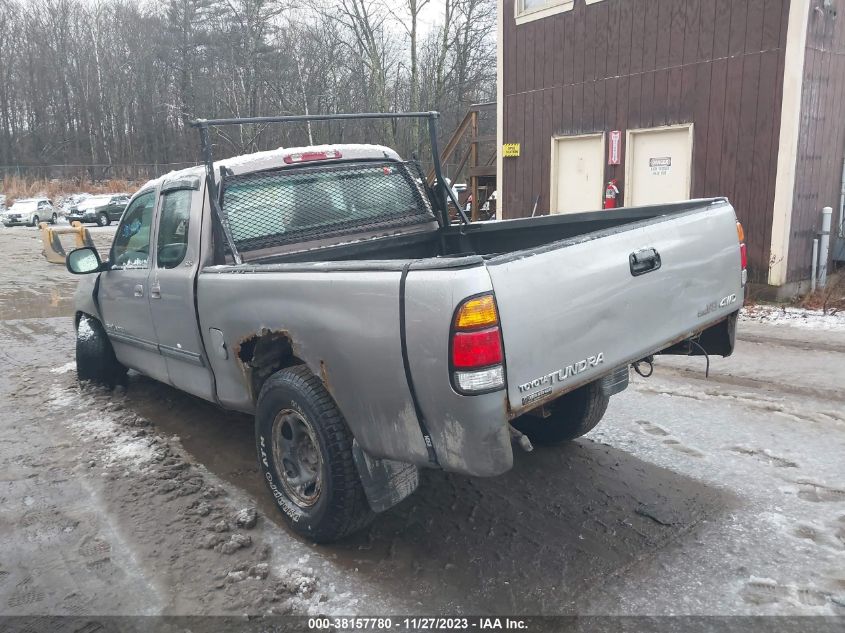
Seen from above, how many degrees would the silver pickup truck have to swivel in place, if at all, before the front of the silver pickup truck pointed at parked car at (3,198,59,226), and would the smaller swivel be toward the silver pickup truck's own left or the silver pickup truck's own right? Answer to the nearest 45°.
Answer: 0° — it already faces it

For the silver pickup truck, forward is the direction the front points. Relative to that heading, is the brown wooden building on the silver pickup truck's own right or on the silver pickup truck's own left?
on the silver pickup truck's own right

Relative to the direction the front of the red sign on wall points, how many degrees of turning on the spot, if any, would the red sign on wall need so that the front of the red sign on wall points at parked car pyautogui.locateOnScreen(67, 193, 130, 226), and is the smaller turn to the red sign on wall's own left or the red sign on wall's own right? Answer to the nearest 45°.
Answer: approximately 90° to the red sign on wall's own right

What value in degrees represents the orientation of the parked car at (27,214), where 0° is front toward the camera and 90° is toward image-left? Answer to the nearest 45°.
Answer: approximately 45°

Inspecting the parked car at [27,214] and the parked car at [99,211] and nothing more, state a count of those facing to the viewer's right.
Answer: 0

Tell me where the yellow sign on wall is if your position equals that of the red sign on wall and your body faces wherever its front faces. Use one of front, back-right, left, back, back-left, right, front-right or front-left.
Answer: right

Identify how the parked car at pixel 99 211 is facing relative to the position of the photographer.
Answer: facing the viewer and to the left of the viewer

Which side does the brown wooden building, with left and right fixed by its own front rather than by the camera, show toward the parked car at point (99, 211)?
right

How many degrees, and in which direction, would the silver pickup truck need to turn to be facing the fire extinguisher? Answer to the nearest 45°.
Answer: approximately 90° to its right

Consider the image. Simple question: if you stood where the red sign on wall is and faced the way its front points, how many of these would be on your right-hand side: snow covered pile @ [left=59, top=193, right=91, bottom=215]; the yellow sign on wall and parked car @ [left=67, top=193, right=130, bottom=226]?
3

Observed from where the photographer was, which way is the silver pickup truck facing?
facing away from the viewer and to the left of the viewer

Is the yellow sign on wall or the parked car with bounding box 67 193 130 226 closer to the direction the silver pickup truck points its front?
the parked car

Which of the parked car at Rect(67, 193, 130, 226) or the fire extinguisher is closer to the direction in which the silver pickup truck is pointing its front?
the parked car

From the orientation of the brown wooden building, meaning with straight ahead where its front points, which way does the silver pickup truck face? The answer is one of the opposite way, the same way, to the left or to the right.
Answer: to the right

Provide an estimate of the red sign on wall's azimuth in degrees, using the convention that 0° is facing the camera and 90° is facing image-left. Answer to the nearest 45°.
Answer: approximately 45°
